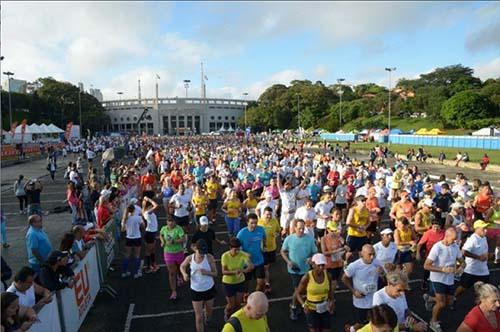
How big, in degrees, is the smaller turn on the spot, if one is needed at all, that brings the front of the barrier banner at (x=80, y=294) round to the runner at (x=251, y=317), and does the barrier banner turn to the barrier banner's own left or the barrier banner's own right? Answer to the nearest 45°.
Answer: approximately 45° to the barrier banner's own right

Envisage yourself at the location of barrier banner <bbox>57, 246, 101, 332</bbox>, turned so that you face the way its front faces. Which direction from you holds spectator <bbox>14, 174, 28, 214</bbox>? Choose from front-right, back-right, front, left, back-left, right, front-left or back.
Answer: back-left

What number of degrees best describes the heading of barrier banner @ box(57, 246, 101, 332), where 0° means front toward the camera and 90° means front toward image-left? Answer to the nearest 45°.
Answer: approximately 315°

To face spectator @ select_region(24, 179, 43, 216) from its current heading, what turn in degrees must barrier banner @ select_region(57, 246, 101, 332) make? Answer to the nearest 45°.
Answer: approximately 135° to its left

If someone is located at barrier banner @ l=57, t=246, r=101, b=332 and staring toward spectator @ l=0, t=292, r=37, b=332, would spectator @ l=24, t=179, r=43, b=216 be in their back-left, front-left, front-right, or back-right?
back-right

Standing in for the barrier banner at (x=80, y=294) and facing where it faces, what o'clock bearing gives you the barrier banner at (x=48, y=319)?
the barrier banner at (x=48, y=319) is roughly at 2 o'clock from the barrier banner at (x=80, y=294).
